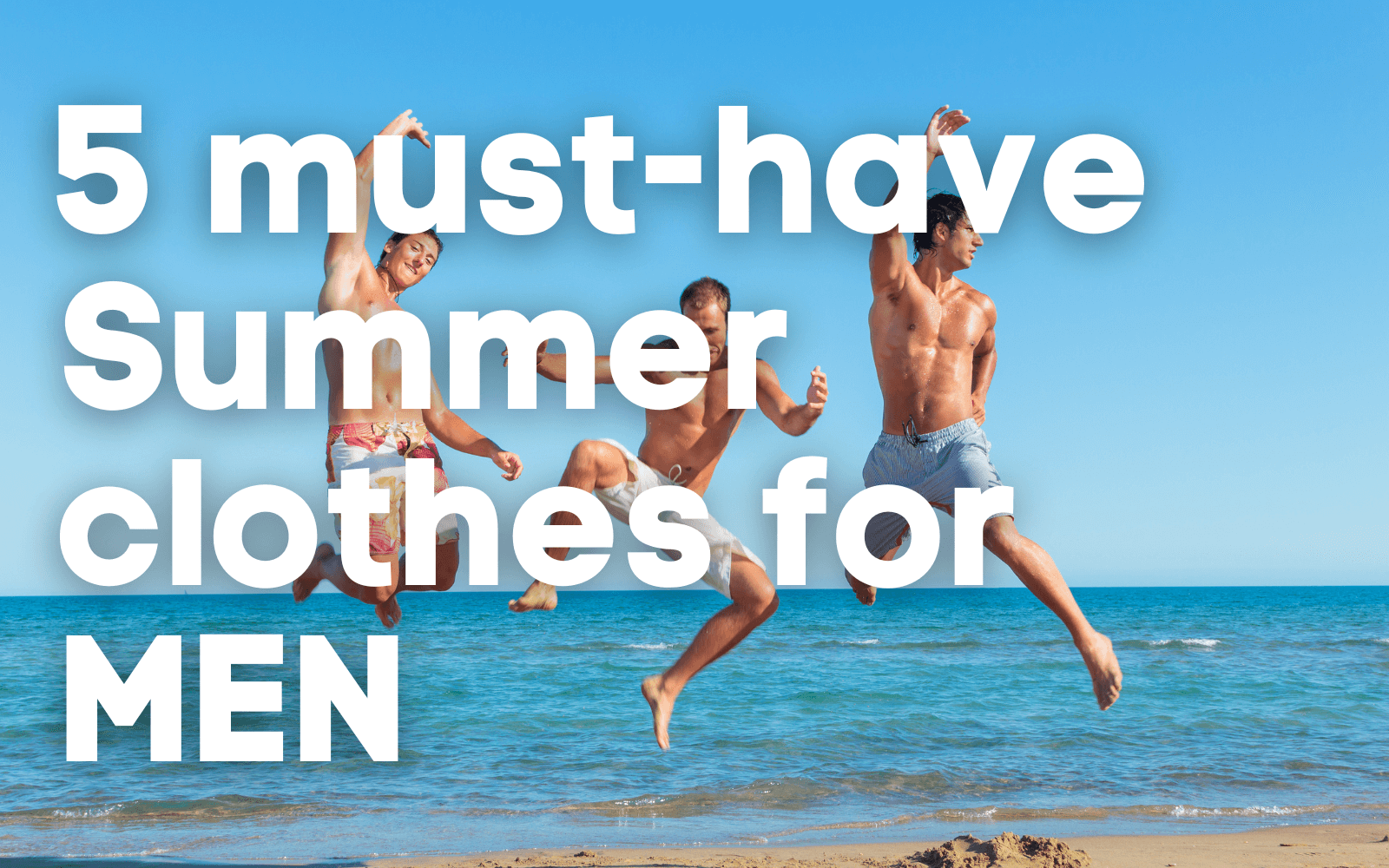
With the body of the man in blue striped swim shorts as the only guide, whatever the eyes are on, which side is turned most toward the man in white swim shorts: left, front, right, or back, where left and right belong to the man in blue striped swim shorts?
right

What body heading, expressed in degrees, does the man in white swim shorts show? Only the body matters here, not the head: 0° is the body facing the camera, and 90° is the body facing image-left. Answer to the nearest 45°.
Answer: approximately 0°

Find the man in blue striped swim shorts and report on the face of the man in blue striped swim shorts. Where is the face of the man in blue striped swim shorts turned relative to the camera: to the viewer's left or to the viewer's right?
to the viewer's right

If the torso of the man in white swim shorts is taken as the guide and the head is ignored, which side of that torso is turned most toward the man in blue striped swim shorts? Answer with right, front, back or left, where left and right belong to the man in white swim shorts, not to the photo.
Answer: left

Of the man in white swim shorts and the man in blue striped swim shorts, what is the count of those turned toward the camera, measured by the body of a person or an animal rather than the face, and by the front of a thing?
2
